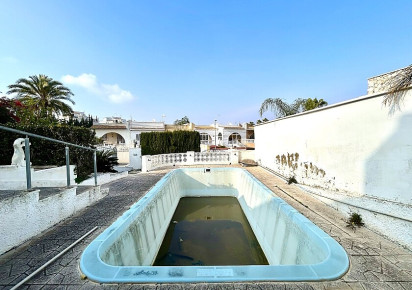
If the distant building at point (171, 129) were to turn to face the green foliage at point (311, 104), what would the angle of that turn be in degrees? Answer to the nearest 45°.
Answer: approximately 45° to its left

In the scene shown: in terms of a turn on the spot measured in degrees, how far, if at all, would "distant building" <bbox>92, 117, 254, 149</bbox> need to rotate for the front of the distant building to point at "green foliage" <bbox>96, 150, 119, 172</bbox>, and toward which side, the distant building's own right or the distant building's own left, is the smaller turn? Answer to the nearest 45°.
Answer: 0° — it already faces it

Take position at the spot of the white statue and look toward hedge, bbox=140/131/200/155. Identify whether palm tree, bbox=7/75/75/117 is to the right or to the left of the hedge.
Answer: left

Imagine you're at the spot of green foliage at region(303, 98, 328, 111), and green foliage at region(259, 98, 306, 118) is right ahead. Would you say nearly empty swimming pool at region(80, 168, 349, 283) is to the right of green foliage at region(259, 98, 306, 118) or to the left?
left

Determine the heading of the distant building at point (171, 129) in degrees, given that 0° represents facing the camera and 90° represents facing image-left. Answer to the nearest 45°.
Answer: approximately 0°

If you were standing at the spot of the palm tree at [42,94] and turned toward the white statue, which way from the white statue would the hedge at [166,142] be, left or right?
left

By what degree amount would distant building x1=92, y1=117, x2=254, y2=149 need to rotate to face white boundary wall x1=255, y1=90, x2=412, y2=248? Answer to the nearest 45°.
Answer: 0° — it already faces it

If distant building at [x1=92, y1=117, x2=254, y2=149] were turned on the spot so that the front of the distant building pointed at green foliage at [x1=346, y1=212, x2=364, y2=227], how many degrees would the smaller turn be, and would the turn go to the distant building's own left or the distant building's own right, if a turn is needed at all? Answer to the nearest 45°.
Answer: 0° — it already faces it
